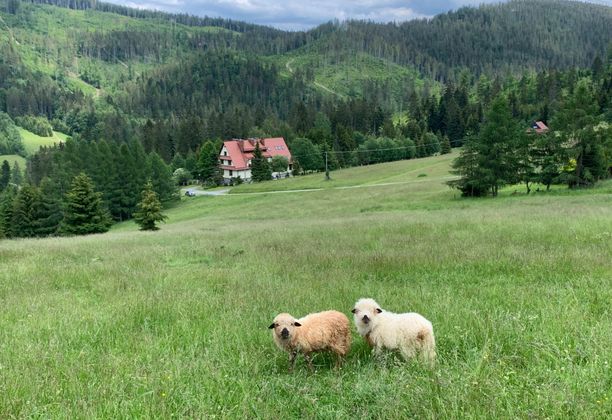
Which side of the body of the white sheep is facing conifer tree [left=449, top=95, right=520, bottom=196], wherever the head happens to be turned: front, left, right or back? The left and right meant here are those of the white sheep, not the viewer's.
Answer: right

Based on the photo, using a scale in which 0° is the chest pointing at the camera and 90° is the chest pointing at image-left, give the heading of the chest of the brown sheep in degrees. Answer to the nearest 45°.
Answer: approximately 45°

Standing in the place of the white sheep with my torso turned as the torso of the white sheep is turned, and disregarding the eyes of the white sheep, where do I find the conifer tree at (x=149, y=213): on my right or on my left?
on my right

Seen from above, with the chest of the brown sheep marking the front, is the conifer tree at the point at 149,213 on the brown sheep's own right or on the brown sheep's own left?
on the brown sheep's own right

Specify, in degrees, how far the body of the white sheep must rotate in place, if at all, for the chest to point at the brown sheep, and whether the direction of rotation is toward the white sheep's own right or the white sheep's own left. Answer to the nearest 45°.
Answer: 0° — it already faces it

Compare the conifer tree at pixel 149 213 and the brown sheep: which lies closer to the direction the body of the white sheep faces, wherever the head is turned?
the brown sheep

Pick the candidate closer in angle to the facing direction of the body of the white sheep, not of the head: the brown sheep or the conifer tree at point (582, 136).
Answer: the brown sheep

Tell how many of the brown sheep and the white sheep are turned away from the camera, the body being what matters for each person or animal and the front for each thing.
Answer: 0

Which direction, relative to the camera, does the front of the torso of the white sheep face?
to the viewer's left

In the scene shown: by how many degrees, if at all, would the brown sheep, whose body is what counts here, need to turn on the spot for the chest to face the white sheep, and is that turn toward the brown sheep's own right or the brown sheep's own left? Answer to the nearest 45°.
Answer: approximately 135° to the brown sheep's own left
